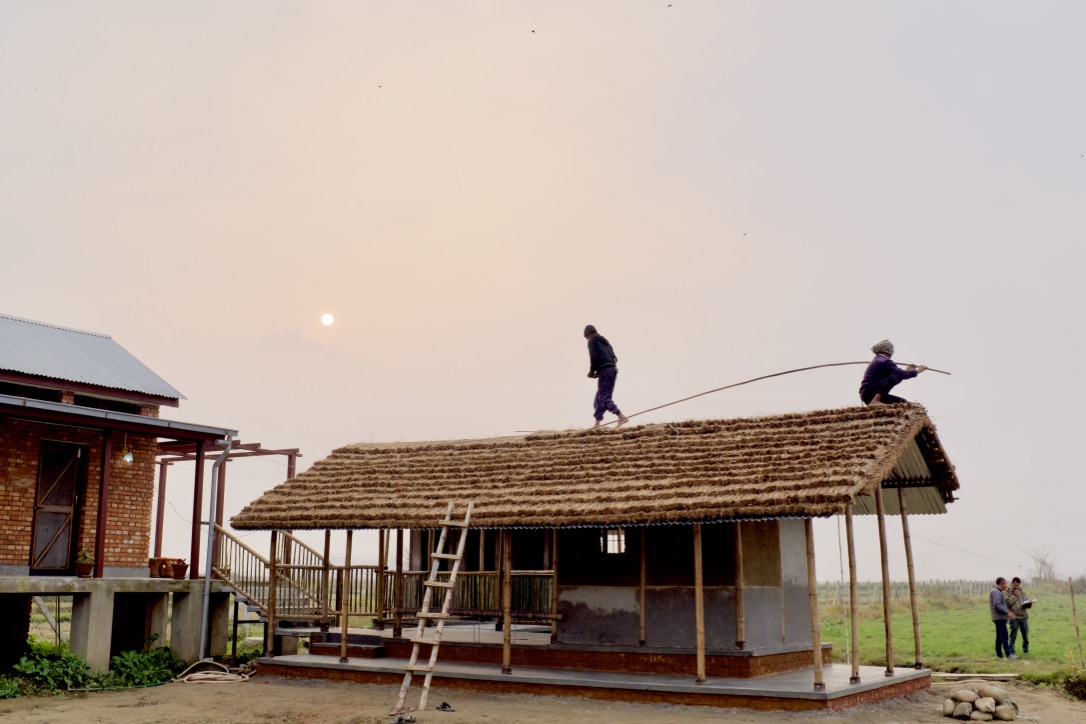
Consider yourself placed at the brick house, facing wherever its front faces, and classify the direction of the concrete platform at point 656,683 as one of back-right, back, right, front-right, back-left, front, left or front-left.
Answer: front

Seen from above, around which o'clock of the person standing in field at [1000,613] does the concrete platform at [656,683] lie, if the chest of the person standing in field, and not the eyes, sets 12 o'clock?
The concrete platform is roughly at 4 o'clock from the person standing in field.

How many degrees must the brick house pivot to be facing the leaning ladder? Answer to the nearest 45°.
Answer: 0° — it already faces it

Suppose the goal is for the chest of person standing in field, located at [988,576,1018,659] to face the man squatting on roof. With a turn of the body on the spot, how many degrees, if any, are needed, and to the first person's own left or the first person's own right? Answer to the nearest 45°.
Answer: approximately 90° to the first person's own right

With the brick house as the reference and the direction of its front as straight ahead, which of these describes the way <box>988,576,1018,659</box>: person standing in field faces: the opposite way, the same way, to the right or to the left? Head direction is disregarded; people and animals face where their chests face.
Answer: the same way

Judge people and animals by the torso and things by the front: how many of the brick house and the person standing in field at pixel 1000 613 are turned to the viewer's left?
0

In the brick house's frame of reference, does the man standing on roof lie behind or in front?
in front

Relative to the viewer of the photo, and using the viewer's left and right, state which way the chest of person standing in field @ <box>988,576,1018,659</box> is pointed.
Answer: facing to the right of the viewer

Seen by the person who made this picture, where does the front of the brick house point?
facing the viewer and to the right of the viewer

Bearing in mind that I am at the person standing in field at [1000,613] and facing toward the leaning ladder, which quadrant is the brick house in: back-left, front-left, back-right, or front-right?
front-right
